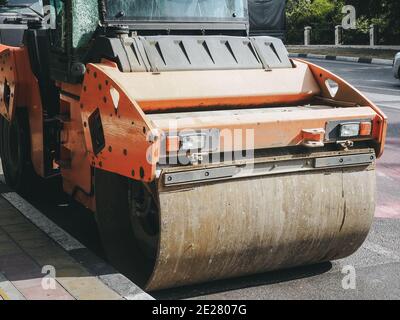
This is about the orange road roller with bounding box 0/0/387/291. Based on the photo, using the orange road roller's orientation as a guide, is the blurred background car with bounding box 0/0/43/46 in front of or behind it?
behind
